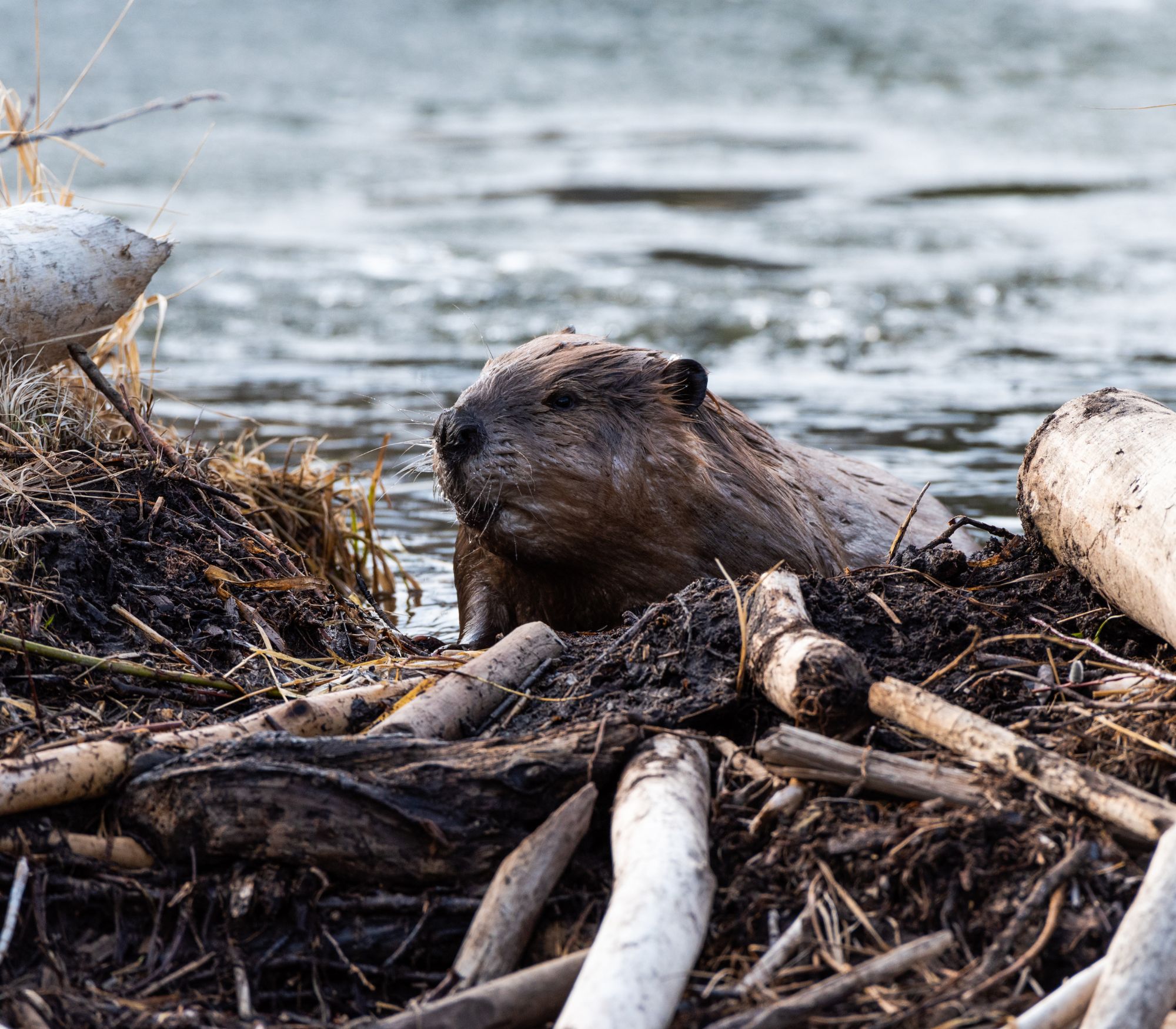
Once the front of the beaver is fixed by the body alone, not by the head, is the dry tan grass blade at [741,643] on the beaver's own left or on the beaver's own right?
on the beaver's own left

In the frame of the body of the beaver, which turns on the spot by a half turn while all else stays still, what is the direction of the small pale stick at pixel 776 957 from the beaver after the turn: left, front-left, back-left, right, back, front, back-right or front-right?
back-right

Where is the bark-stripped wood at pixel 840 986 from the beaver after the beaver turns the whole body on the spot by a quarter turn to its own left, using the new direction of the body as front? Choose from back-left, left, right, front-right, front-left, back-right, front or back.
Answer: front-right

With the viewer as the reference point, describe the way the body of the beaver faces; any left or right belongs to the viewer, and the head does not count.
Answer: facing the viewer and to the left of the viewer

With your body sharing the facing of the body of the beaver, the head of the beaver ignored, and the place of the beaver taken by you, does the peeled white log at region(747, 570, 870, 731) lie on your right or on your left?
on your left

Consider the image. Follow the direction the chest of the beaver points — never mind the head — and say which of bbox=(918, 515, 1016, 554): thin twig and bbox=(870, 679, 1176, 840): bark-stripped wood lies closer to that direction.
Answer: the bark-stripped wood

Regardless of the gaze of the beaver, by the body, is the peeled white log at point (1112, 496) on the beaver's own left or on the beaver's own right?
on the beaver's own left

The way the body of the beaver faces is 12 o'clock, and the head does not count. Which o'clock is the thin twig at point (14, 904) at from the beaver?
The thin twig is roughly at 11 o'clock from the beaver.

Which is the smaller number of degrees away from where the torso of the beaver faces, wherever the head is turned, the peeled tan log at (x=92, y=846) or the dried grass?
the peeled tan log

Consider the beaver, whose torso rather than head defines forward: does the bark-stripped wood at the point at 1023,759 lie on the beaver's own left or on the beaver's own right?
on the beaver's own left

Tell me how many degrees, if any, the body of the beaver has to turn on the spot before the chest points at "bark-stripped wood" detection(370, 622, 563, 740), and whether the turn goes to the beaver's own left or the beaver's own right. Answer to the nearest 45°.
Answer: approximately 45° to the beaver's own left

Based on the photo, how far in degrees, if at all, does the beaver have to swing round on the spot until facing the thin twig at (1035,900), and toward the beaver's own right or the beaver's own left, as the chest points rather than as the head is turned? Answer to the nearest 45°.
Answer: approximately 45° to the beaver's own left

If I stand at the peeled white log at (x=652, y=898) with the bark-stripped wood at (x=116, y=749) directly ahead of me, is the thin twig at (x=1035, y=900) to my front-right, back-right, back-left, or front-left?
back-right

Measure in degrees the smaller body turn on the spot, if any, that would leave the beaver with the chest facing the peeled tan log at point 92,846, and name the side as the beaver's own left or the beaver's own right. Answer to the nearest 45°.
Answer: approximately 45° to the beaver's own left

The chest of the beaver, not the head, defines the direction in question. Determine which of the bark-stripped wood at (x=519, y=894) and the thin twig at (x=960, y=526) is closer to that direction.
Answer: the bark-stripped wood
